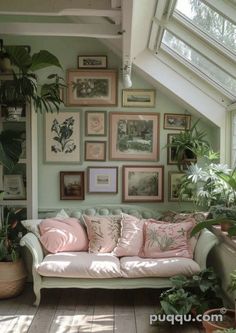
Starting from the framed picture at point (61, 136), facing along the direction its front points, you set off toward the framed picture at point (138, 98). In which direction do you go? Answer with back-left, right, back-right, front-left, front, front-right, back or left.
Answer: left

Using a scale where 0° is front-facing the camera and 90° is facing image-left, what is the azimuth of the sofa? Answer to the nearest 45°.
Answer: approximately 0°

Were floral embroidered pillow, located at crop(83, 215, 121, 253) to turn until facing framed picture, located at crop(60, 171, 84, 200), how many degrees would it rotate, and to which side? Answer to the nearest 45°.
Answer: approximately 135° to its right

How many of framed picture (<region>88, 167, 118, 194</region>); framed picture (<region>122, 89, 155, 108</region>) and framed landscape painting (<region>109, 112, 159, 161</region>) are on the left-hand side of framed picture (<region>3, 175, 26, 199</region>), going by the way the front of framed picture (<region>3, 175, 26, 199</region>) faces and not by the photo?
3

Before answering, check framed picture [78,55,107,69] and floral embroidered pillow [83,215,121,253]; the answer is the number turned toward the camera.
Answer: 2

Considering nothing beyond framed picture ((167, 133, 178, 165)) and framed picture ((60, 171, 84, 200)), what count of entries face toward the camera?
2

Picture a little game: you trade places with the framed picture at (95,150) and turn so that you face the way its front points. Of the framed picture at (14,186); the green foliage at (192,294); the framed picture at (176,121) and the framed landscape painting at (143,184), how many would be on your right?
1

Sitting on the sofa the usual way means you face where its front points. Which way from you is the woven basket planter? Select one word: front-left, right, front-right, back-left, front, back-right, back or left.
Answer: right
